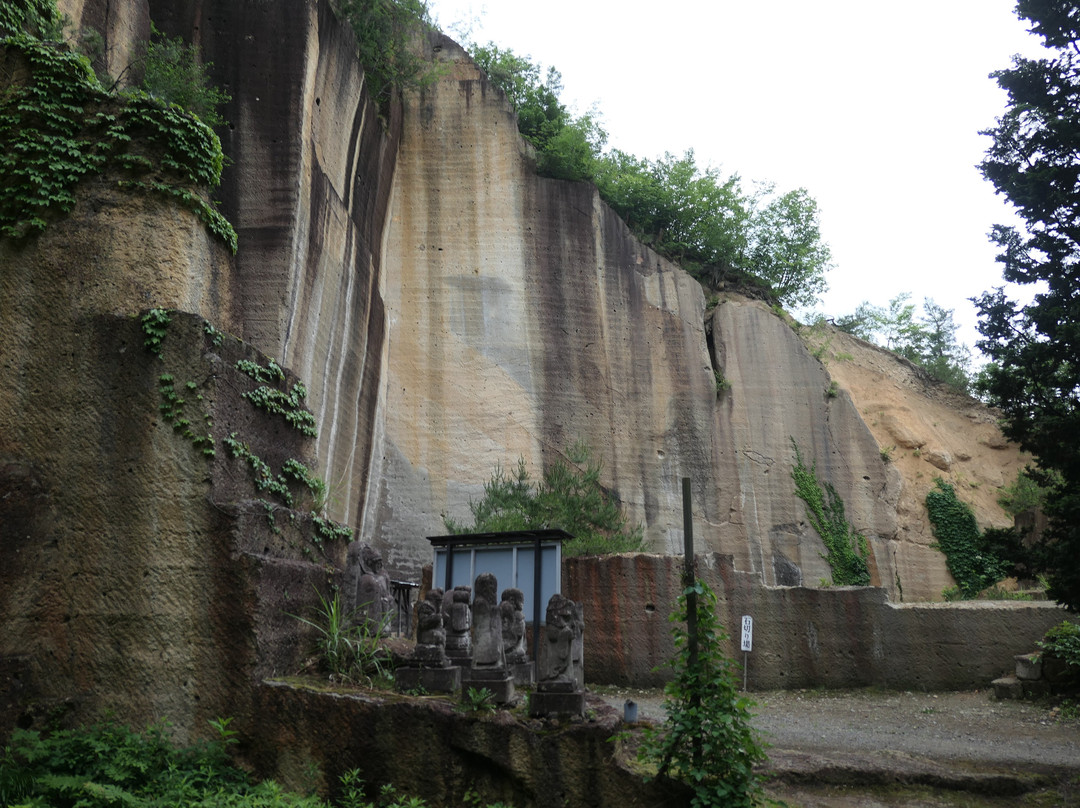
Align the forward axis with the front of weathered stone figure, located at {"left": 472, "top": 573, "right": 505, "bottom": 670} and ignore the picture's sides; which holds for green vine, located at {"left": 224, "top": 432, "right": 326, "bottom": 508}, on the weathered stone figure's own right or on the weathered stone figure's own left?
on the weathered stone figure's own right

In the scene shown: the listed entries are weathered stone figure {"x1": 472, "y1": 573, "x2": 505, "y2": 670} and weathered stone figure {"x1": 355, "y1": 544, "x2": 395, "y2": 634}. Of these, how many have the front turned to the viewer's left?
0

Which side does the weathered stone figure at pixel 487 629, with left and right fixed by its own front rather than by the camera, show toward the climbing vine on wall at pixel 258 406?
right

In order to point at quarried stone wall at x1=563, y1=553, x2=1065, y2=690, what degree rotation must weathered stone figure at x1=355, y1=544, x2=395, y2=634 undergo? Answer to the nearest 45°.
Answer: approximately 90° to its left

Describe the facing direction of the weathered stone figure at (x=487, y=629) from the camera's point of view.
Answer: facing the viewer

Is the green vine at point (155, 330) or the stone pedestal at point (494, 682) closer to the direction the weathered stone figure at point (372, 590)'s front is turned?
the stone pedestal

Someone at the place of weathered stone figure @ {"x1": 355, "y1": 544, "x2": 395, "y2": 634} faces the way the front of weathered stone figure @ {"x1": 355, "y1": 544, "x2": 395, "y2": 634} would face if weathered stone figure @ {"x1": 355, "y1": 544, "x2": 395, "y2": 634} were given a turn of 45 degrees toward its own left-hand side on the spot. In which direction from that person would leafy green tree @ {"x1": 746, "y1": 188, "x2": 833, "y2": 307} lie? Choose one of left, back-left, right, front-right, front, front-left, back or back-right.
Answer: front-left

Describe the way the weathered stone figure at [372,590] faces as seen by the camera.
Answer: facing the viewer and to the right of the viewer

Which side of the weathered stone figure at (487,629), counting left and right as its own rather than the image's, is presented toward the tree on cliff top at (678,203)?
back

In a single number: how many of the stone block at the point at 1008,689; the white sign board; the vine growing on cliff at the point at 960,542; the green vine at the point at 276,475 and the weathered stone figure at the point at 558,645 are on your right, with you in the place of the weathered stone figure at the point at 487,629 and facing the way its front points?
1

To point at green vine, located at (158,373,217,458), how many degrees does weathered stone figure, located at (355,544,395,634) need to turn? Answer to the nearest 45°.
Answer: approximately 90° to its right

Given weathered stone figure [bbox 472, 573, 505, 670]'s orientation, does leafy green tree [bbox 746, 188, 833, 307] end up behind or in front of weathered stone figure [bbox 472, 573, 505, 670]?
behind

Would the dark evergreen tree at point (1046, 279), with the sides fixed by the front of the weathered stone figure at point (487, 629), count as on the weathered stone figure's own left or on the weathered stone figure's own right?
on the weathered stone figure's own left
